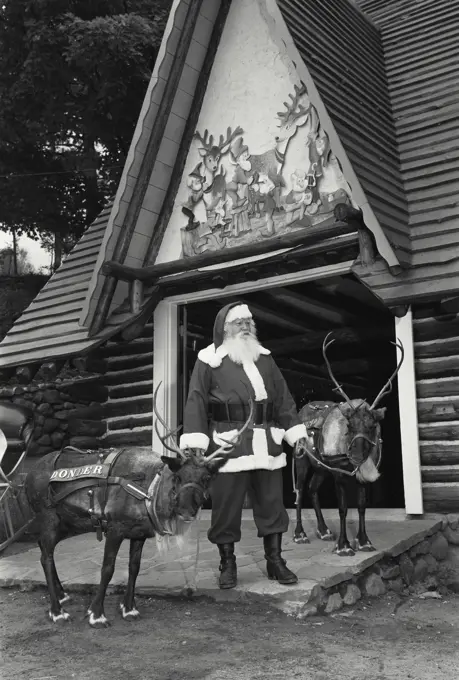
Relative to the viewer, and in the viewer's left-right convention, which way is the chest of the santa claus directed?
facing the viewer and to the right of the viewer

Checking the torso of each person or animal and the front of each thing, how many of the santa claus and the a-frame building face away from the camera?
0

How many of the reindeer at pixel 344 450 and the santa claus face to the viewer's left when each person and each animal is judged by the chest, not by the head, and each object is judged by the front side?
0

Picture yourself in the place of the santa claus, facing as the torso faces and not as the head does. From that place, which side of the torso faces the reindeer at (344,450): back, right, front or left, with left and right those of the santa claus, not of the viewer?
left

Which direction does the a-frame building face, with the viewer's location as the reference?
facing the viewer and to the left of the viewer

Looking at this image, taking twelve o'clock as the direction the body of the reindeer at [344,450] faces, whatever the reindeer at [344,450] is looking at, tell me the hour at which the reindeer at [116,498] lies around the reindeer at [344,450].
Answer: the reindeer at [116,498] is roughly at 3 o'clock from the reindeer at [344,450].

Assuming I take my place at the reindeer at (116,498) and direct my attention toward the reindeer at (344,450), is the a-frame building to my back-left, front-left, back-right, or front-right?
front-left

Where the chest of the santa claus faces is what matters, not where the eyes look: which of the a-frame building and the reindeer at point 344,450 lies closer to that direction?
the reindeer
